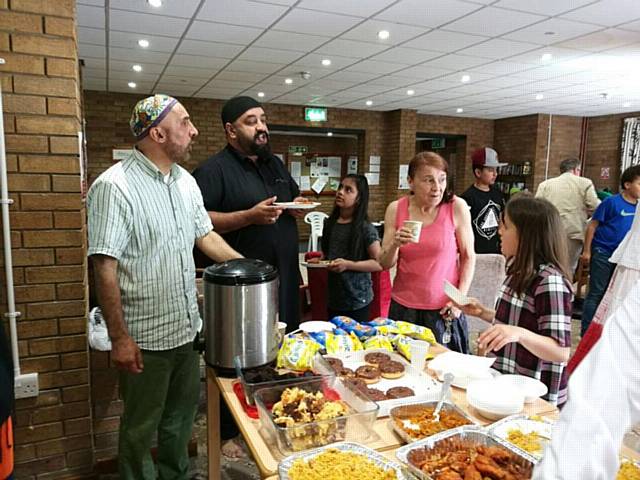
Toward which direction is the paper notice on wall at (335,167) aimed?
toward the camera

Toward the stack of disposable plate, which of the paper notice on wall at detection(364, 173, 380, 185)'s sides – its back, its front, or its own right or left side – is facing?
front

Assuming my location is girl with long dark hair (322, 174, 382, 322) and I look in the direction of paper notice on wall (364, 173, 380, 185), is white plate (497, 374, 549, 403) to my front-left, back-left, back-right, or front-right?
back-right

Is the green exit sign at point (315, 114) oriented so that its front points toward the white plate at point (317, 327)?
yes

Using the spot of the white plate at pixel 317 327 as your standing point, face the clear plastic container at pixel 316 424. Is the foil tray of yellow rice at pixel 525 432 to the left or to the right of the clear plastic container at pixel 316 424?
left

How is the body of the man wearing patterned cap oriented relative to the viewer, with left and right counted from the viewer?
facing the viewer and to the right of the viewer

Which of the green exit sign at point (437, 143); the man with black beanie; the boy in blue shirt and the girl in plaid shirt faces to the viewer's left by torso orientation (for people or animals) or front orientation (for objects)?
the girl in plaid shirt

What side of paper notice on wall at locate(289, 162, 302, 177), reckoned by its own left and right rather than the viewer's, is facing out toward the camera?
front

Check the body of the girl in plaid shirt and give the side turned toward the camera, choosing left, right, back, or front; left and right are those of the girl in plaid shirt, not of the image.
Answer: left

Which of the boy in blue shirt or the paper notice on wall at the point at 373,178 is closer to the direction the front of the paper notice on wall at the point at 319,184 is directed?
the boy in blue shirt

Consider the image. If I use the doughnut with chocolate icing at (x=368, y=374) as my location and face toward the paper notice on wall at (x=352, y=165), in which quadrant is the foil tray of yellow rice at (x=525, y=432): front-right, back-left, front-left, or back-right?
back-right

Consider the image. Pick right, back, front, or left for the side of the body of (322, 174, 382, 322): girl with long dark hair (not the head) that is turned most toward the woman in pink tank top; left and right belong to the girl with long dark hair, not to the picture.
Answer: left

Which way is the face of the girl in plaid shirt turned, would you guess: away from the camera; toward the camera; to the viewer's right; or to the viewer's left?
to the viewer's left

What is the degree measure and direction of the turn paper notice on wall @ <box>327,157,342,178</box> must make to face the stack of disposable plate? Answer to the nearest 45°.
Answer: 0° — it already faces it
